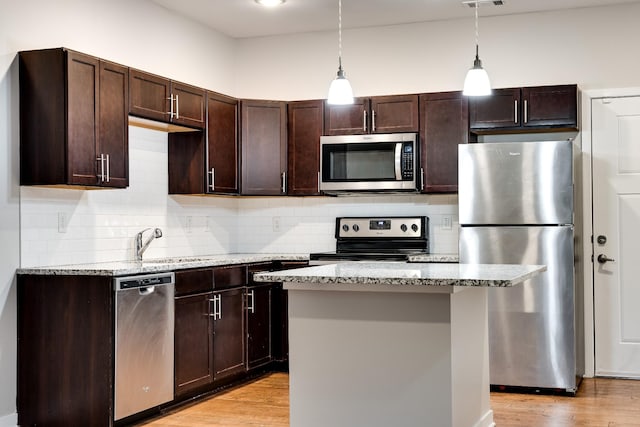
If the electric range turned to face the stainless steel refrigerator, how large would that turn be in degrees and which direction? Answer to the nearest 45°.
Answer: approximately 45° to its left

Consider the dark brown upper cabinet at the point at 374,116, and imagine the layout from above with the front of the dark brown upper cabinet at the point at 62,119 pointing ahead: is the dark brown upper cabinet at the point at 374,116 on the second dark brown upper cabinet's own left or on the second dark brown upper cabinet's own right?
on the second dark brown upper cabinet's own left

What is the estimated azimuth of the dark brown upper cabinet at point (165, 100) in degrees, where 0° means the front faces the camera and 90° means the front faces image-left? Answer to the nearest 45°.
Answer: approximately 315°
